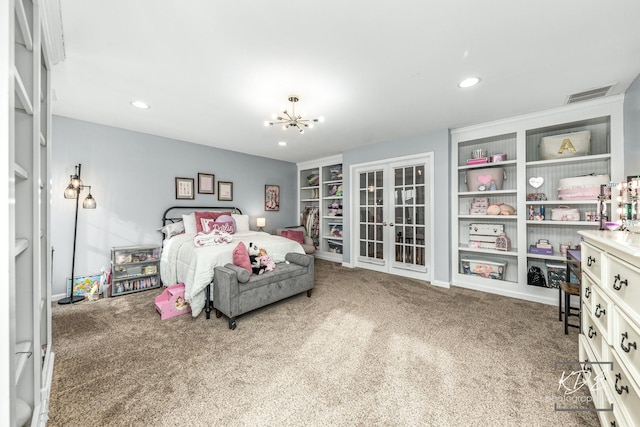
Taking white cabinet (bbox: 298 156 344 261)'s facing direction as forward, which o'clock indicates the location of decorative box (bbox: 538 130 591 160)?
The decorative box is roughly at 9 o'clock from the white cabinet.

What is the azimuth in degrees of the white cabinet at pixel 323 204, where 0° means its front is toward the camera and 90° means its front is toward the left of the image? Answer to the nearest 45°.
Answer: approximately 45°

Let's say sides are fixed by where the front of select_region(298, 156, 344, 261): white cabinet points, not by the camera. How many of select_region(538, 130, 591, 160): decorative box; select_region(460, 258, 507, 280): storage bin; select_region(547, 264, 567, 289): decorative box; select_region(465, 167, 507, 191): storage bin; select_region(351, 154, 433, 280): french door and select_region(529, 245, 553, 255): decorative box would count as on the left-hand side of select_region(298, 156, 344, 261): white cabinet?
6

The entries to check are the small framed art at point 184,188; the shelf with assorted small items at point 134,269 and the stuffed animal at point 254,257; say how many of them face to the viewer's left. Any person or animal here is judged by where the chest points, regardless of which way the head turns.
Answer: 0

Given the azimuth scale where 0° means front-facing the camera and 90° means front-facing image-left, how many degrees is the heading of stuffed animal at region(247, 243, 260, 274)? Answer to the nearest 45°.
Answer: approximately 315°

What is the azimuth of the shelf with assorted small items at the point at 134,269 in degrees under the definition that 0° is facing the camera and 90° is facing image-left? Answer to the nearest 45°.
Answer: approximately 315°

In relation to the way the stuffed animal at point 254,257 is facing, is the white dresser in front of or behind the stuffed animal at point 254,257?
in front

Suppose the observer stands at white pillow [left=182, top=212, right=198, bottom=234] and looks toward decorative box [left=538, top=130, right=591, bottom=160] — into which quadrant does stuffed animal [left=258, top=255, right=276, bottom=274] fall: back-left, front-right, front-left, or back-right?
front-right

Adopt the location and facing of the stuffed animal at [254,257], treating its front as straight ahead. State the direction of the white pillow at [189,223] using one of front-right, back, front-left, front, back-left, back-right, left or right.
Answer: back

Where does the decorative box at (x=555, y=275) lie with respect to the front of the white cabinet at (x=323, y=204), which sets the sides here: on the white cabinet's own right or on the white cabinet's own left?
on the white cabinet's own left

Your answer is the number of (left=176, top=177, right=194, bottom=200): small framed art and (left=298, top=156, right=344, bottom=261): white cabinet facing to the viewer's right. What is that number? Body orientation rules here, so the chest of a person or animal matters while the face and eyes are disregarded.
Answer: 0

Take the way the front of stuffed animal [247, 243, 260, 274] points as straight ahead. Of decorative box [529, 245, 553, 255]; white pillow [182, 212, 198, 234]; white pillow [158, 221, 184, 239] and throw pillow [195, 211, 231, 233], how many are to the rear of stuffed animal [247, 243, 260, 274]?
3

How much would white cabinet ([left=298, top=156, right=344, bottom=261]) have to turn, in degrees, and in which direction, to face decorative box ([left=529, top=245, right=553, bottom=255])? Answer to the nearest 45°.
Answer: approximately 90° to its left

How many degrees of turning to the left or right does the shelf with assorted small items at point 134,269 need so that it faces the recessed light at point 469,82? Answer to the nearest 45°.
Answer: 0° — it already faces it

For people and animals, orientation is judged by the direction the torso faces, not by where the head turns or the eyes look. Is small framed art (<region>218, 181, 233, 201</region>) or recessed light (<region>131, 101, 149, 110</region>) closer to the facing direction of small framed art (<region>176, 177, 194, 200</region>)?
the recessed light

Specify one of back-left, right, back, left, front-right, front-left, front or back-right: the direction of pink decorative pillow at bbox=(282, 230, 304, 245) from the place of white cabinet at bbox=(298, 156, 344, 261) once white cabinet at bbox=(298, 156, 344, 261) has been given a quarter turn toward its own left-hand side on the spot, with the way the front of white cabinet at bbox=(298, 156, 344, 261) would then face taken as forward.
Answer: right
